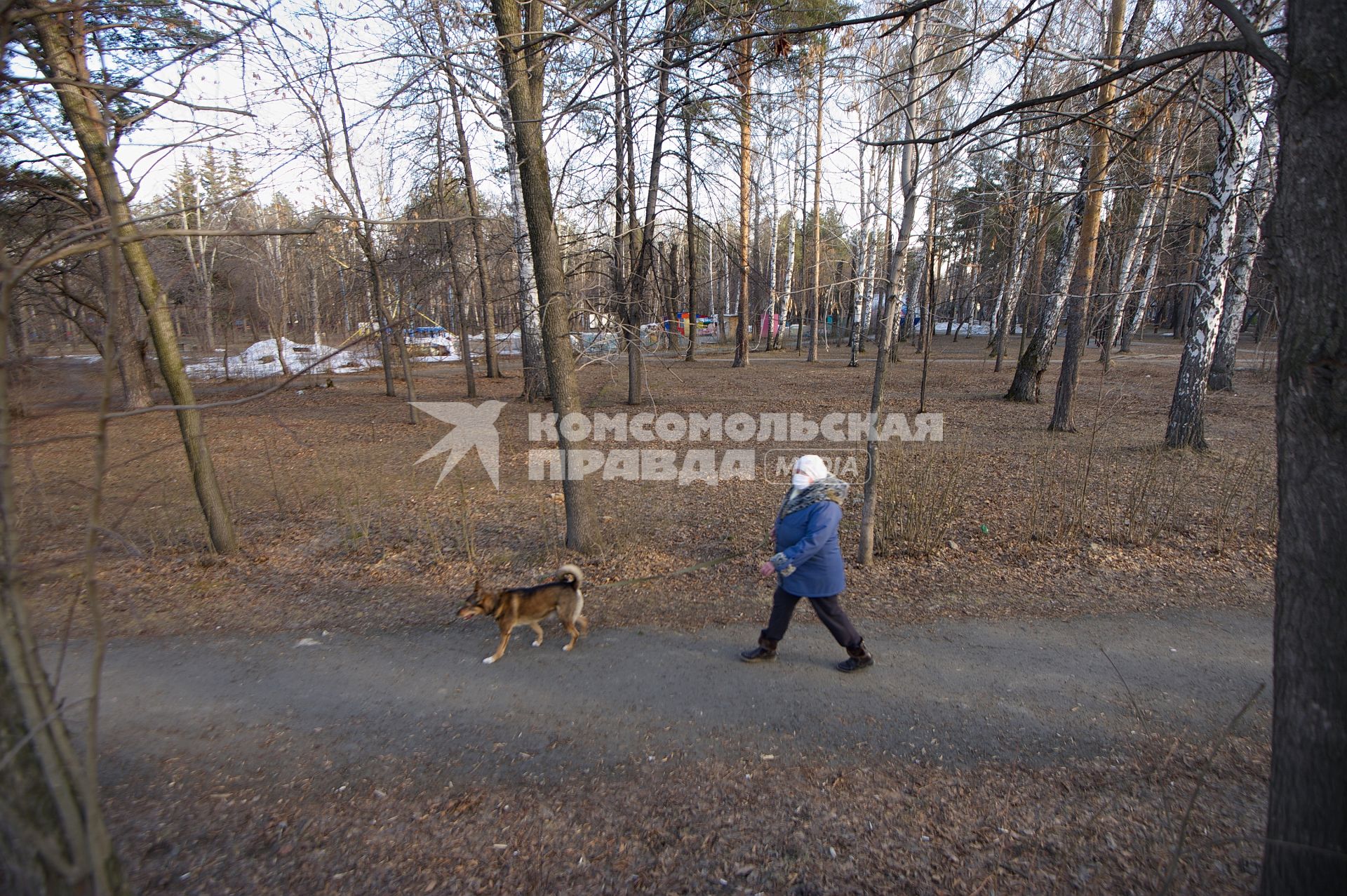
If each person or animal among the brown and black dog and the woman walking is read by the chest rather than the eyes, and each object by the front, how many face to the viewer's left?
2

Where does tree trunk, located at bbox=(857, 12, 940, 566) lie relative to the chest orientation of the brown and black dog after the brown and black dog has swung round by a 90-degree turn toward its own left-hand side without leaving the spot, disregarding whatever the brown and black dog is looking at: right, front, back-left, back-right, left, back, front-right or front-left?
left

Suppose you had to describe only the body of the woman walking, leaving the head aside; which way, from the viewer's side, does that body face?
to the viewer's left

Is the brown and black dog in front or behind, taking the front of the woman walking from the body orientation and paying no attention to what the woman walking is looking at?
in front

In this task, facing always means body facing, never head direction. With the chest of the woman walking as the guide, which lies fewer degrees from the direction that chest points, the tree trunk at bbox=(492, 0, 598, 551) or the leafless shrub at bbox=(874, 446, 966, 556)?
the tree trunk

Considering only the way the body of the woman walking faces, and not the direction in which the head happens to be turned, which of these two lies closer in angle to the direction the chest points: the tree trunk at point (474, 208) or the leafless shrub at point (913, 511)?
the tree trunk

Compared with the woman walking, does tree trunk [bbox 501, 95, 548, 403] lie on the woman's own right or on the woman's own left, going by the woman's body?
on the woman's own right

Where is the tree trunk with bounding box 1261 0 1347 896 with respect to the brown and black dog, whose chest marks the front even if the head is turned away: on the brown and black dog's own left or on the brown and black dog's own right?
on the brown and black dog's own left

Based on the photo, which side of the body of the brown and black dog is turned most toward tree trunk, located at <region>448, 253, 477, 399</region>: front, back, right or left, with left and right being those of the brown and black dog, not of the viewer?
right

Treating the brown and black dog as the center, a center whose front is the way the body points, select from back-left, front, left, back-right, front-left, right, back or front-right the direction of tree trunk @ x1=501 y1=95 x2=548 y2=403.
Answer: right

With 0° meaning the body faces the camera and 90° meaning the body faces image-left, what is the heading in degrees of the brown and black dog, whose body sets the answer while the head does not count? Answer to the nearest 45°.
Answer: approximately 90°

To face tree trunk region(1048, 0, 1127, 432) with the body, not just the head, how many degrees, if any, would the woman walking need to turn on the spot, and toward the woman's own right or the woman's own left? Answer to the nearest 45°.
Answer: approximately 135° to the woman's own right

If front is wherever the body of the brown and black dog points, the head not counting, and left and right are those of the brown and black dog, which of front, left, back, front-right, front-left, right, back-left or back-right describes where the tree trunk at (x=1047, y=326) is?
back-right

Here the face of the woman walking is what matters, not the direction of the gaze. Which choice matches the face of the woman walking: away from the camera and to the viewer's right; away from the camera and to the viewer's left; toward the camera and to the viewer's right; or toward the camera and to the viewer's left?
toward the camera and to the viewer's left
